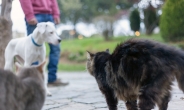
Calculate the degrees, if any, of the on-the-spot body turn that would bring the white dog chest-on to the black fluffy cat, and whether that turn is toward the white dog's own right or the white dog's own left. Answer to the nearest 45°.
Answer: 0° — it already faces it

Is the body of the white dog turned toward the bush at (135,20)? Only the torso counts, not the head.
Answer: no

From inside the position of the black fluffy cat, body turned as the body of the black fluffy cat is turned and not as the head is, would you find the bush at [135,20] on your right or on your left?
on your right

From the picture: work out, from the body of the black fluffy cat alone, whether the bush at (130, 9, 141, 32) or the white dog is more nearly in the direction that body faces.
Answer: the white dog

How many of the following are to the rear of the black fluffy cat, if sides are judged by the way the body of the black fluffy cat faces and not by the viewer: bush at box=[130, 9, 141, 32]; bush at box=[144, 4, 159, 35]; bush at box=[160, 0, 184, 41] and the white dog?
0

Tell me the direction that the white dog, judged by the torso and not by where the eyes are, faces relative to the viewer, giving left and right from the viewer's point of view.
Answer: facing the viewer and to the right of the viewer

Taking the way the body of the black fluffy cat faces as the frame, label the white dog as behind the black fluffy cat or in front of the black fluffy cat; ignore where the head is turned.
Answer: in front

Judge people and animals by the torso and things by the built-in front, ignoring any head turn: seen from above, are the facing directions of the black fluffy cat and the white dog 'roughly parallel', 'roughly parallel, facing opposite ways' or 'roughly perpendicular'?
roughly parallel, facing opposite ways

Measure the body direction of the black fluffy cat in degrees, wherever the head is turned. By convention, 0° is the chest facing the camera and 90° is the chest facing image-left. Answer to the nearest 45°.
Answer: approximately 135°

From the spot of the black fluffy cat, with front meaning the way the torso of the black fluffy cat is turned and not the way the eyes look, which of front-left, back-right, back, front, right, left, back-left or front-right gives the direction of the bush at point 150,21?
front-right

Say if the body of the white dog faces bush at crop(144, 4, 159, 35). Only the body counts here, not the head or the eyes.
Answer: no

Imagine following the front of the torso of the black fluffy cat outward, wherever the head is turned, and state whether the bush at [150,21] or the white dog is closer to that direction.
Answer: the white dog
